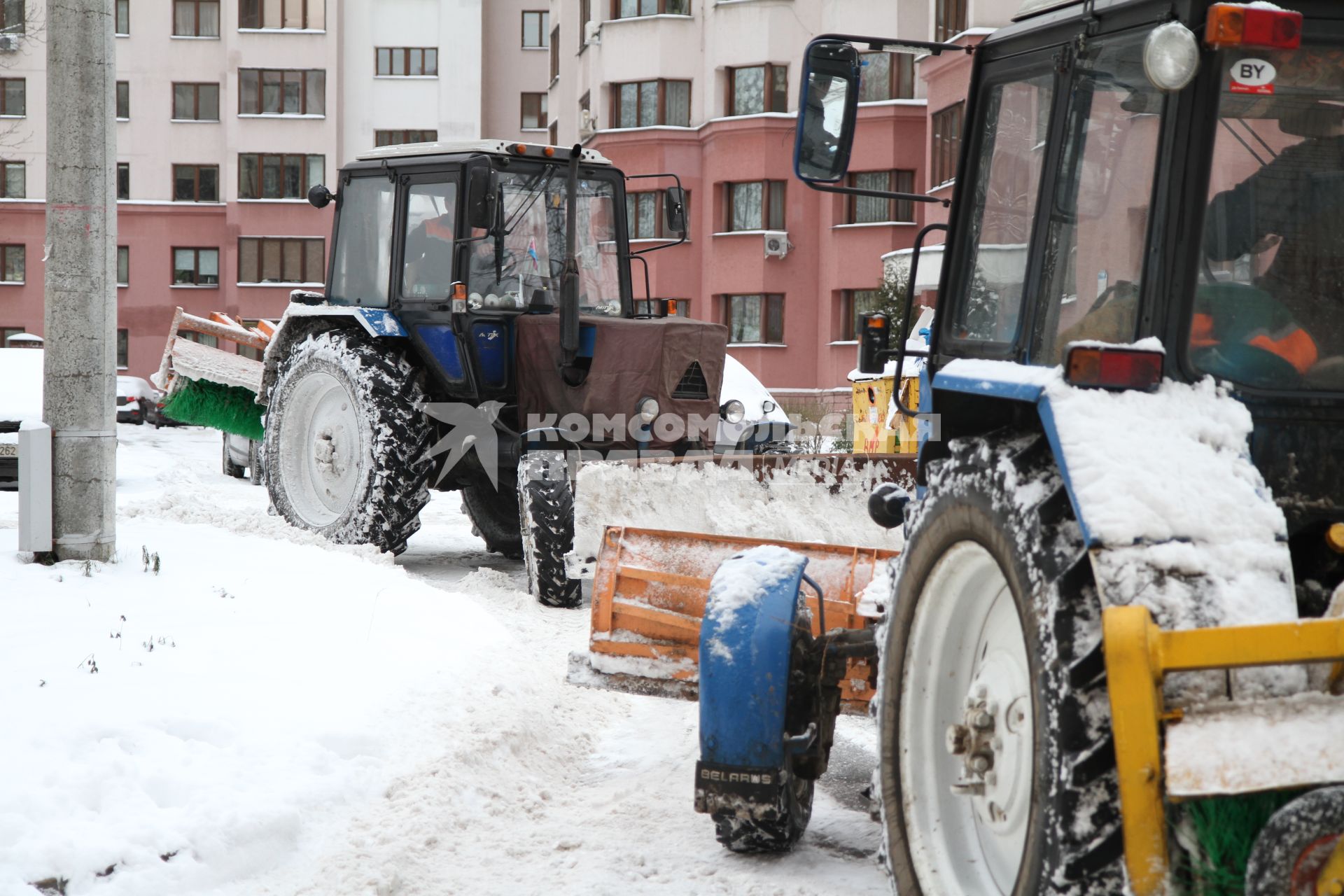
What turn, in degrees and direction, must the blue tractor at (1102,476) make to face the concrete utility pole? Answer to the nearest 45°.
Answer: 0° — it already faces it

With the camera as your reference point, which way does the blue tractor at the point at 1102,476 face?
facing away from the viewer and to the left of the viewer
